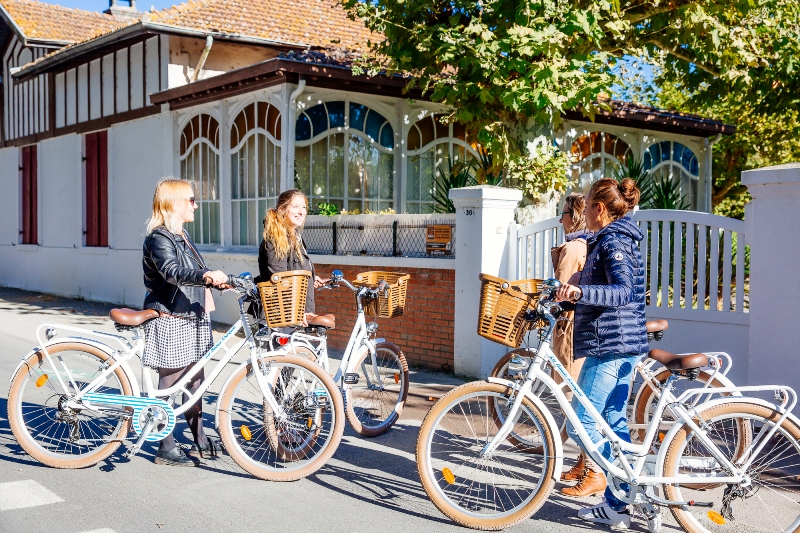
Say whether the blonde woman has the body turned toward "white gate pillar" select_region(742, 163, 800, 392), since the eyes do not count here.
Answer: yes

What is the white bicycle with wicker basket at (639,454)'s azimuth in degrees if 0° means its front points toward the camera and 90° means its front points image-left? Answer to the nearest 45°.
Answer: approximately 90°

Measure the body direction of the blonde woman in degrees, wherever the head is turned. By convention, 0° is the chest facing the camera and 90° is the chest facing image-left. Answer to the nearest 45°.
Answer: approximately 270°

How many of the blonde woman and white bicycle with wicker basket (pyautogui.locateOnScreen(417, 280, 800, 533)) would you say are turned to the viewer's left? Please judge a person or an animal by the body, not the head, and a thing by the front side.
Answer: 1

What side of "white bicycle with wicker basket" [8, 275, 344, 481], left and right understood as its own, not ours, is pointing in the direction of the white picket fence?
front

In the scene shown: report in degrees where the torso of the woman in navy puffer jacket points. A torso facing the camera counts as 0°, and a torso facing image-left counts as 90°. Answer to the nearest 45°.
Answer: approximately 90°

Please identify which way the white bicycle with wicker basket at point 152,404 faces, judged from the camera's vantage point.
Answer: facing to the right of the viewer

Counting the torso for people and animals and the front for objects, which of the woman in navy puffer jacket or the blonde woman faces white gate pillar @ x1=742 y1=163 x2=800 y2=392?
the blonde woman

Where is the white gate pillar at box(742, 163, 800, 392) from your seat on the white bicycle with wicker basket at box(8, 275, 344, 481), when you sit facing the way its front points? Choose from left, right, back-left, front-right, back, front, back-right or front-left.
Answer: front

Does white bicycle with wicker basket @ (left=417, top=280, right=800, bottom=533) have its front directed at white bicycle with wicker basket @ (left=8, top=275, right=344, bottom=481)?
yes

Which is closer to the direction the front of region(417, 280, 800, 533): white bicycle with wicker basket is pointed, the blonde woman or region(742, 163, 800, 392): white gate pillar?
the blonde woman

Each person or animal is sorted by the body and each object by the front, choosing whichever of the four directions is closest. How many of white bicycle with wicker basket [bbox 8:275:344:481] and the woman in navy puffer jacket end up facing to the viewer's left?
1

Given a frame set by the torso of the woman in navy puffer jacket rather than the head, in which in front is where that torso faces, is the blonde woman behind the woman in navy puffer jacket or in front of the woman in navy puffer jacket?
in front
